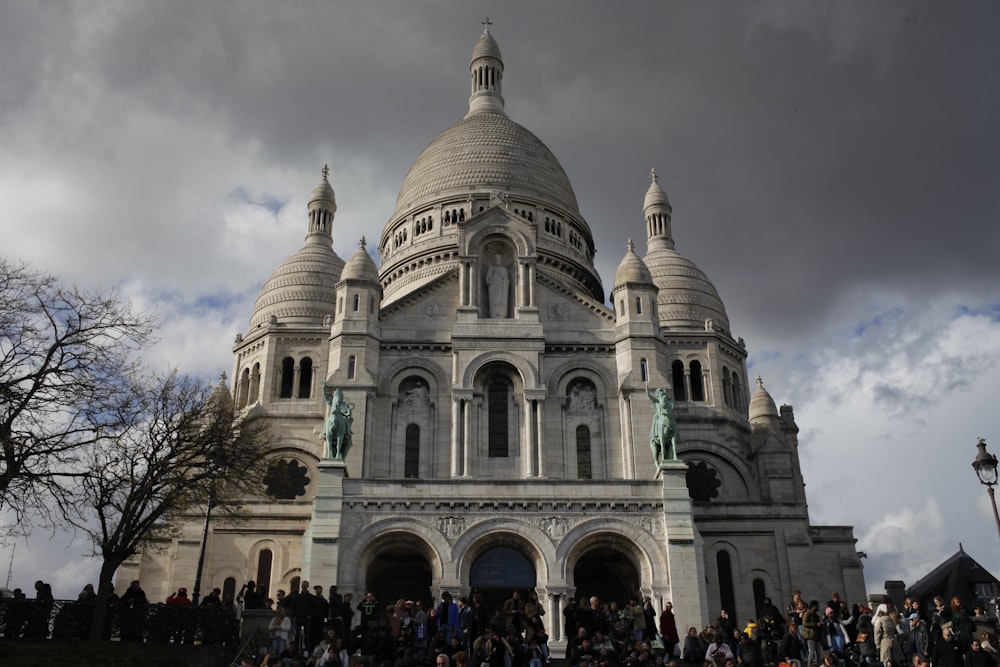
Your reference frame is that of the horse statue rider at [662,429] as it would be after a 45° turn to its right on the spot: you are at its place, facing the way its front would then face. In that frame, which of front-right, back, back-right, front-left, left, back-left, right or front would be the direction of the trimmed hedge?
front

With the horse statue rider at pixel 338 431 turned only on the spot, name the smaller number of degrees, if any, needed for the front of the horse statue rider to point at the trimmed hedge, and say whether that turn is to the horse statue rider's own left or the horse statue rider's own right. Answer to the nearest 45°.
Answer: approximately 45° to the horse statue rider's own right

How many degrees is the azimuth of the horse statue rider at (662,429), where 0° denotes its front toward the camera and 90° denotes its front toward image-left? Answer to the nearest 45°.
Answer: approximately 0°

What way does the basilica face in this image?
toward the camera

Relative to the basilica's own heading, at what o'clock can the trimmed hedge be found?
The trimmed hedge is roughly at 1 o'clock from the basilica.

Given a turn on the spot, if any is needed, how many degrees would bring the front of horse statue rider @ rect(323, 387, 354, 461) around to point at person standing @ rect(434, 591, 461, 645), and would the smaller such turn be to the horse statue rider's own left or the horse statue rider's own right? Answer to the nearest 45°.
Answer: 0° — it already faces them

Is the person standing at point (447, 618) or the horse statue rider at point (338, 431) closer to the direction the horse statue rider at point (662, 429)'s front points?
the person standing

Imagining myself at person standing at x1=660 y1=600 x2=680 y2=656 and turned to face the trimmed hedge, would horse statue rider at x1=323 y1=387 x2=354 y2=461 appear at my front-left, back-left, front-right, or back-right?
front-right

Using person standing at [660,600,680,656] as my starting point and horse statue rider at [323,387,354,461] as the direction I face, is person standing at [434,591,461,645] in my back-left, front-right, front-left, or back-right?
front-left

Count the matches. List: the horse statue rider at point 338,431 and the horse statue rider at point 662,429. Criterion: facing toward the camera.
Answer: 2

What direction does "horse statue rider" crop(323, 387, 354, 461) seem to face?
toward the camera

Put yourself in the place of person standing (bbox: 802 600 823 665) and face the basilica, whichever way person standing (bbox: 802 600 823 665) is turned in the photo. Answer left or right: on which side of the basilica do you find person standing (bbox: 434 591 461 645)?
left

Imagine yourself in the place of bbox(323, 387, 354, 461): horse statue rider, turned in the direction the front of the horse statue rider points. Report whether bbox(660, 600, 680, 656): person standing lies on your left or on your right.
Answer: on your left

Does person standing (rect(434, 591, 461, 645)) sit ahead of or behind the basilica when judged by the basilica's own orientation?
ahead
